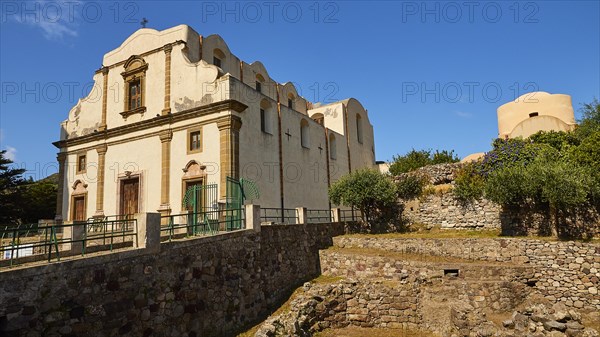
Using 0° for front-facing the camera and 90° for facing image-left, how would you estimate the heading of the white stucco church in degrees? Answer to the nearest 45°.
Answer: approximately 45°

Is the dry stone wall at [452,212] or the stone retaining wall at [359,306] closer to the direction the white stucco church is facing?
the stone retaining wall

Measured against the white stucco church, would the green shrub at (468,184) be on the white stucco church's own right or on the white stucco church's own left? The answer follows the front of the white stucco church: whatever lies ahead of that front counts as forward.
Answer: on the white stucco church's own left

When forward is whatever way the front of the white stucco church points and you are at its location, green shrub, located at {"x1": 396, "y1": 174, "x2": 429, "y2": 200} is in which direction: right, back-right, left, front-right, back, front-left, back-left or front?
back-left

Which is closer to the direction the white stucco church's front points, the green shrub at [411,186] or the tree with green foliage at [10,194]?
the tree with green foliage

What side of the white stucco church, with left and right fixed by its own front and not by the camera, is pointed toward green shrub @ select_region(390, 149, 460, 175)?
back

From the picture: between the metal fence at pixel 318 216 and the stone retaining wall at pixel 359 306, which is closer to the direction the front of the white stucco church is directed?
the stone retaining wall

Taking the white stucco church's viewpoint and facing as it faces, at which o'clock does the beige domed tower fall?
The beige domed tower is roughly at 7 o'clock from the white stucco church.

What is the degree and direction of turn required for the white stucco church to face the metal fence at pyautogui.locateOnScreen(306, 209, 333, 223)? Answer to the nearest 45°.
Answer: approximately 135° to its left

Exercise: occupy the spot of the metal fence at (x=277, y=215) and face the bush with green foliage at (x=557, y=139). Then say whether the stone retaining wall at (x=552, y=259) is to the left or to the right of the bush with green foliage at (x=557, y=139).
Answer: right
